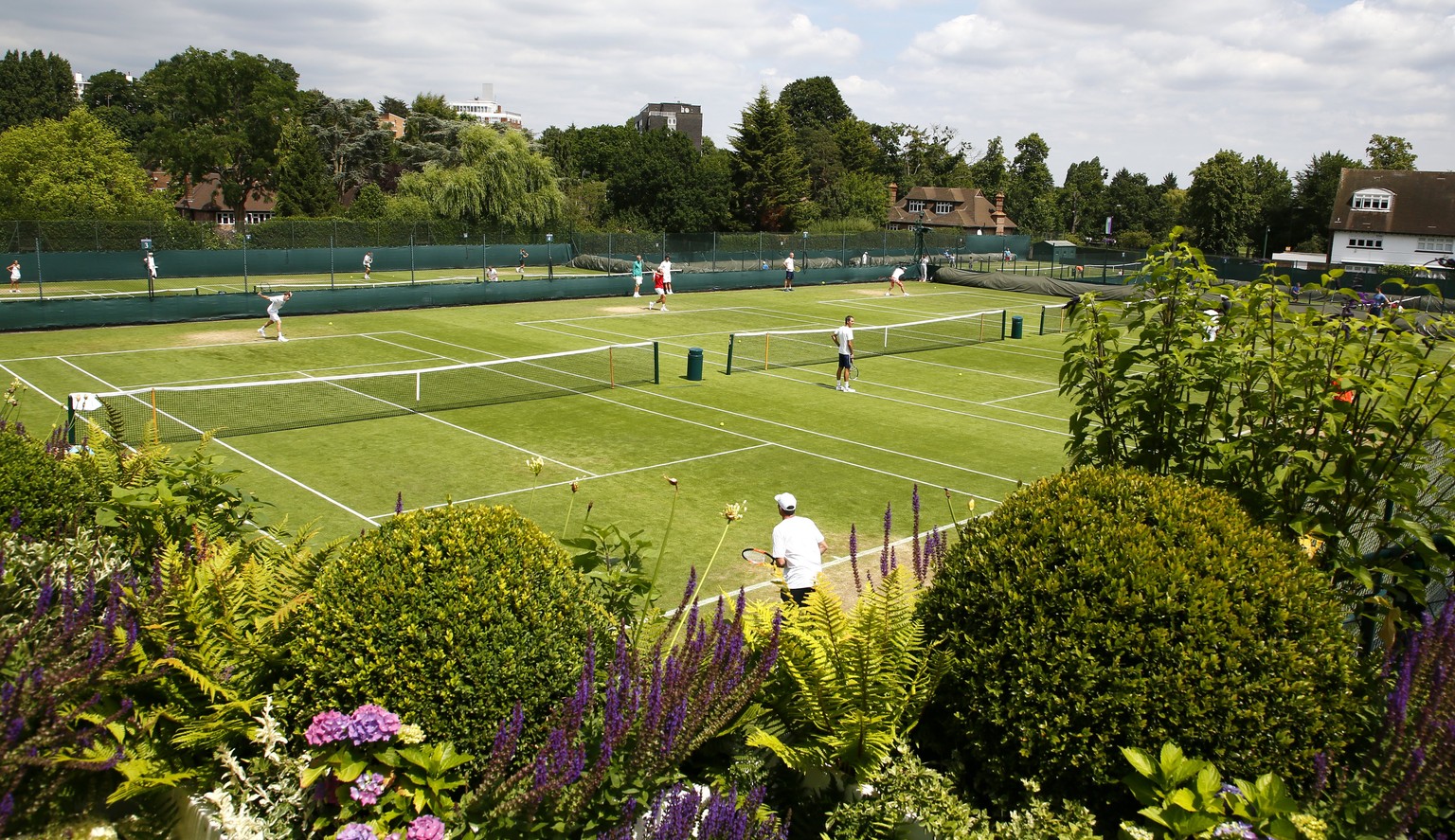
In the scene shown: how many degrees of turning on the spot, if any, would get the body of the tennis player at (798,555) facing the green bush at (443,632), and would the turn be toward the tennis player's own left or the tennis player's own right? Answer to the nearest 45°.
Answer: approximately 135° to the tennis player's own left

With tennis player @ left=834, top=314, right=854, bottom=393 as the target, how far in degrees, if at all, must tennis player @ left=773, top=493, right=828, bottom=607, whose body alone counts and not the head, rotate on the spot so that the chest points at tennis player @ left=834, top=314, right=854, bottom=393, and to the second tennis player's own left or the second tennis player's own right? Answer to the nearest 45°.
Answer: approximately 45° to the second tennis player's own right

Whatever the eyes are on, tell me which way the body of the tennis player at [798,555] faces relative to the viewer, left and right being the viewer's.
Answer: facing away from the viewer and to the left of the viewer

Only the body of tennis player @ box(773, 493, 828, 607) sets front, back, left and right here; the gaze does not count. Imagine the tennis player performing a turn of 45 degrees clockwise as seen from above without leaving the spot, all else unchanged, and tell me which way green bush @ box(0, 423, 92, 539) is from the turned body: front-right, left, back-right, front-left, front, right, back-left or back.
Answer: back-left

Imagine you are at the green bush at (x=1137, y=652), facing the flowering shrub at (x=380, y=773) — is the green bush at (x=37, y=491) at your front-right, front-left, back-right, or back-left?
front-right

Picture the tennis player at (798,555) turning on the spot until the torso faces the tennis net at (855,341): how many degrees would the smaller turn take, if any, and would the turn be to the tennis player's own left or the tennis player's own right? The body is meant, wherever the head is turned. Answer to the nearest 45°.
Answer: approximately 45° to the tennis player's own right

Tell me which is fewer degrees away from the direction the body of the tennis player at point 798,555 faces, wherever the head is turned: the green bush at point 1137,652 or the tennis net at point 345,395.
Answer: the tennis net

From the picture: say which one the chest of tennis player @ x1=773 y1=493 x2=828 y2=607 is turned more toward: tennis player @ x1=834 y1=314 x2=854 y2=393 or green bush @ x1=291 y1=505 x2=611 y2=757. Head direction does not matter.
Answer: the tennis player

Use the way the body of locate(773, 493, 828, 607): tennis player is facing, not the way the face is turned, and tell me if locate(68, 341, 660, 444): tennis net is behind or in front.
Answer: in front
